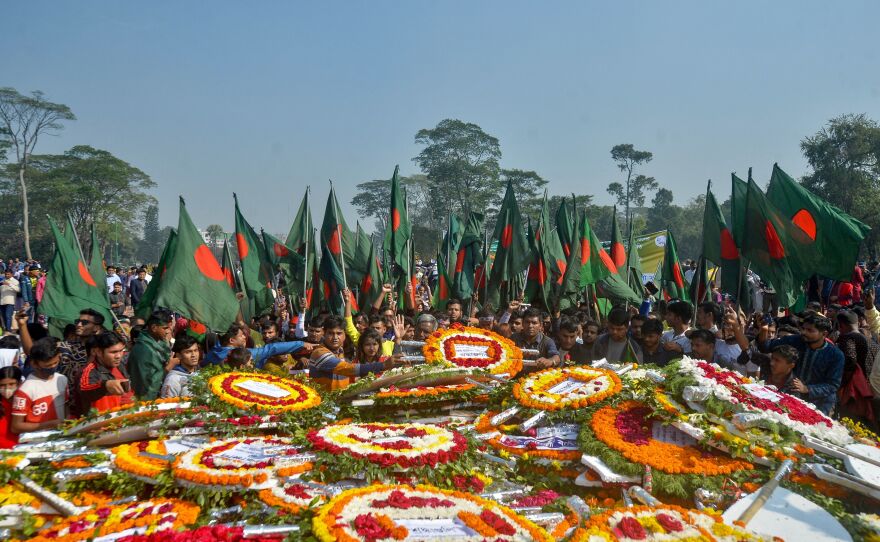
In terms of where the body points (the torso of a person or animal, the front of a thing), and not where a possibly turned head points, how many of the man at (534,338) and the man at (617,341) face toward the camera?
2

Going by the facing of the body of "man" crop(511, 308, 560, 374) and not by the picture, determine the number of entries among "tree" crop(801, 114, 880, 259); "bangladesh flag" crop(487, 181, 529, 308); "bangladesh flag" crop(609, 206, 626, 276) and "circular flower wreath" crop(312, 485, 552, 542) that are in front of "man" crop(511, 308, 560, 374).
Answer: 1

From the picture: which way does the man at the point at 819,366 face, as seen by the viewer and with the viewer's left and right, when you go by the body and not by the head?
facing the viewer and to the left of the viewer

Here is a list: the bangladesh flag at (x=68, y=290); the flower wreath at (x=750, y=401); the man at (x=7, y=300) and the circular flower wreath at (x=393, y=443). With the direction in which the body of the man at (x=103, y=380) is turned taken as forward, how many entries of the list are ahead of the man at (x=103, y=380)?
2

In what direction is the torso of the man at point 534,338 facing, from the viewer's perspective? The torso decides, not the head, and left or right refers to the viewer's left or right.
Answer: facing the viewer

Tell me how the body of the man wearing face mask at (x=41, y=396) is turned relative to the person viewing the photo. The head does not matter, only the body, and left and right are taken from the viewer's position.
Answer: facing the viewer and to the right of the viewer

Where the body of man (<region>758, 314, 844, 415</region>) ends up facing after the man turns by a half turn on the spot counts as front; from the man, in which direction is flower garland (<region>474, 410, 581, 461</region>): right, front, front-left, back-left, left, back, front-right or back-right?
back

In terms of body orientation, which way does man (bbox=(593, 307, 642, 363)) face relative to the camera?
toward the camera

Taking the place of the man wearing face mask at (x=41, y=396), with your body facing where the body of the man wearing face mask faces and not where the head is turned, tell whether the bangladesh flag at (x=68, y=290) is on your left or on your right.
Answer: on your left

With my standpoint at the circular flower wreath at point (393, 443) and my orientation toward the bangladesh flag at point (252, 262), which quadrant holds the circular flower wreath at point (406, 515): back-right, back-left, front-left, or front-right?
back-left

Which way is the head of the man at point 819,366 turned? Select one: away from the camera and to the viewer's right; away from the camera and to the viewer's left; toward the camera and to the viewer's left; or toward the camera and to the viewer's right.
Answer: toward the camera and to the viewer's left

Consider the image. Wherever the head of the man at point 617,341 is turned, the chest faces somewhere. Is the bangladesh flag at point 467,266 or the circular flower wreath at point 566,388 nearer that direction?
the circular flower wreath
